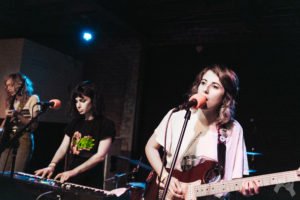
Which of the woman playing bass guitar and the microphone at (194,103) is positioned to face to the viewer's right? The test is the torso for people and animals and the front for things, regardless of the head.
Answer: the microphone

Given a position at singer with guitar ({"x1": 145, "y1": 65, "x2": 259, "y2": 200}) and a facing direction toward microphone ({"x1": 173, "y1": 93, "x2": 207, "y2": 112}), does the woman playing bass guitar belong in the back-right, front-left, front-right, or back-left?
back-right

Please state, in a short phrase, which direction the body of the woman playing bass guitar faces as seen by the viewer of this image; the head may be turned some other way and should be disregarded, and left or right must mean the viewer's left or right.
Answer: facing the viewer and to the left of the viewer

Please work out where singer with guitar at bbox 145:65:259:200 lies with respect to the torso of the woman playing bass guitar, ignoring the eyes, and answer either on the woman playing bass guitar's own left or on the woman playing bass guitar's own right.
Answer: on the woman playing bass guitar's own left

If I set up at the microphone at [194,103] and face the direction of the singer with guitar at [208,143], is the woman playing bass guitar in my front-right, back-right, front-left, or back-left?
front-left

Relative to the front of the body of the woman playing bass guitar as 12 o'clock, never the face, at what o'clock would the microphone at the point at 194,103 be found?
The microphone is roughly at 10 o'clock from the woman playing bass guitar.

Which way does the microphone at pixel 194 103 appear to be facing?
to the viewer's right

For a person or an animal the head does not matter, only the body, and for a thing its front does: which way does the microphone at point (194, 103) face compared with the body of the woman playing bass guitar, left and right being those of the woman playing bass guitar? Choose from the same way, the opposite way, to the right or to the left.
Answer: to the left

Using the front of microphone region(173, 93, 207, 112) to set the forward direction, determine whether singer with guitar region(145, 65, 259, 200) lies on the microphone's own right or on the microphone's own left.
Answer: on the microphone's own left

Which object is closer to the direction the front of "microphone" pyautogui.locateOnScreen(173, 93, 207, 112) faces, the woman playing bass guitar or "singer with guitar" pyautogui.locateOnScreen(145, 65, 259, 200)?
the singer with guitar
